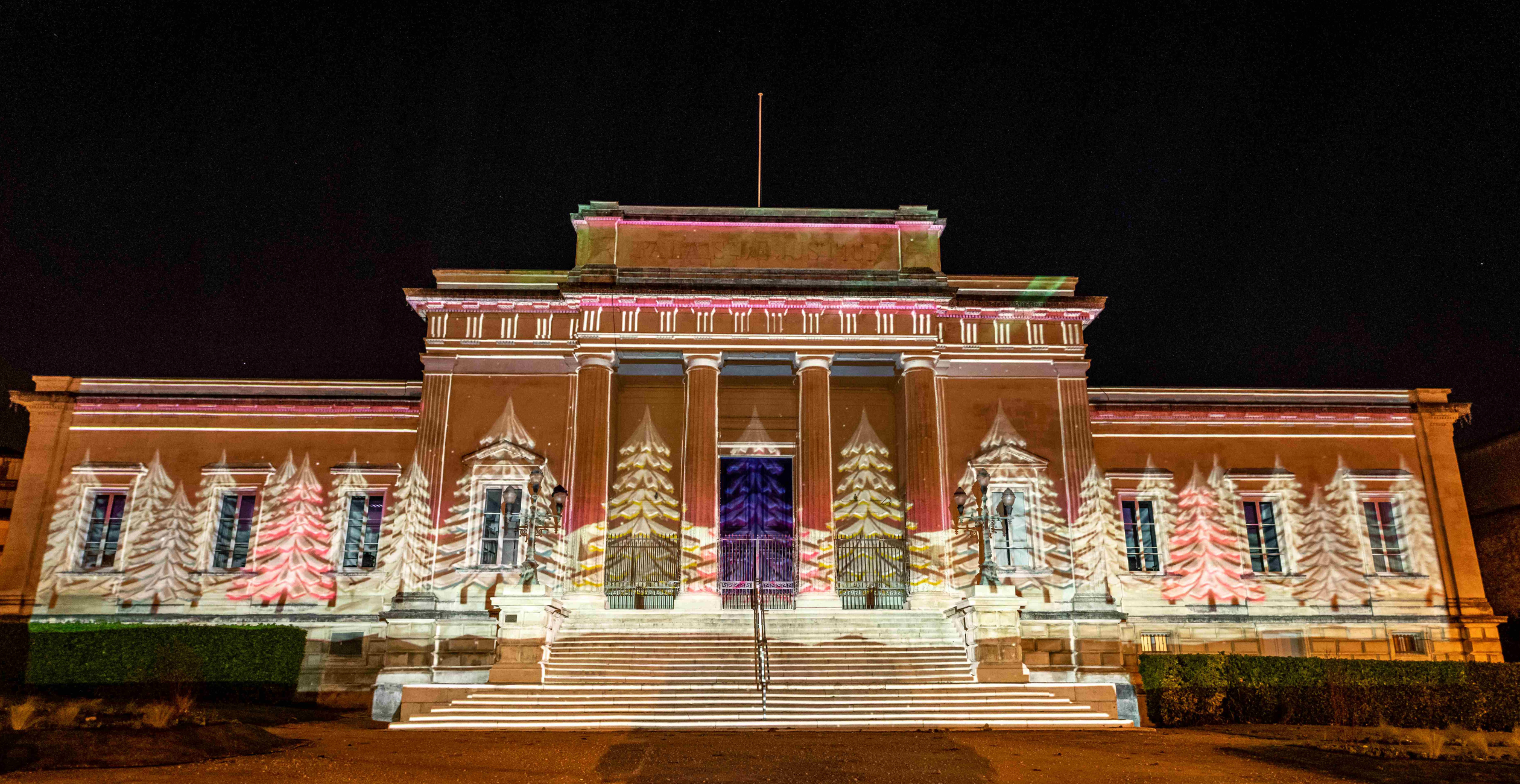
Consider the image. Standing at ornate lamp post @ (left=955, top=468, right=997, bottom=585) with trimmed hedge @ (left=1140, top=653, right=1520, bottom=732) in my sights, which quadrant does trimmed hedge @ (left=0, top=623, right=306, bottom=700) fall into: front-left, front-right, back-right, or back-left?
back-right

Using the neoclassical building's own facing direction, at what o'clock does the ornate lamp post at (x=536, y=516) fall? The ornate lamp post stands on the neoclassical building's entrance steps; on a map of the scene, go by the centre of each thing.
The ornate lamp post is roughly at 2 o'clock from the neoclassical building.

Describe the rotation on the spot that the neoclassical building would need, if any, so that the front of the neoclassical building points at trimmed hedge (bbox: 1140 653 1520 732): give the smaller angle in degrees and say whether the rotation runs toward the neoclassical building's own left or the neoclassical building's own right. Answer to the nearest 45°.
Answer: approximately 45° to the neoclassical building's own left

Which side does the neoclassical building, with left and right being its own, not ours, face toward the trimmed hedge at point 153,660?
right

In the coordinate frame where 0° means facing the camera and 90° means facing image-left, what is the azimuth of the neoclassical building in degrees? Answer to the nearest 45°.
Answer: approximately 0°
